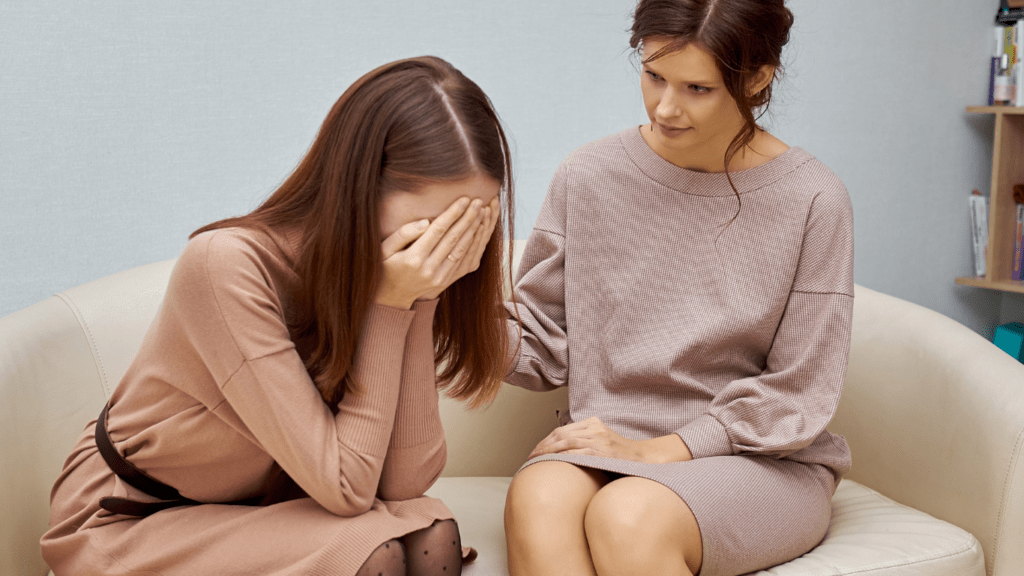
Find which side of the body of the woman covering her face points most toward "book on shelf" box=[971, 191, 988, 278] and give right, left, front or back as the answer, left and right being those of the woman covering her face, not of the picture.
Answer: left

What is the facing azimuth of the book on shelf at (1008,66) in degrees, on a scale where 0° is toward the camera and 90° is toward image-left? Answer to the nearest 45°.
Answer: approximately 0°

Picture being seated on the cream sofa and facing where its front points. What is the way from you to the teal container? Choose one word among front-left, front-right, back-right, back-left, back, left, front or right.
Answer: back-left
